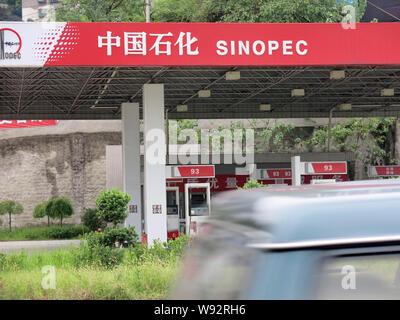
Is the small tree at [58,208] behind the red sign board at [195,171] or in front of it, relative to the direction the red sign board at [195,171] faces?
behind

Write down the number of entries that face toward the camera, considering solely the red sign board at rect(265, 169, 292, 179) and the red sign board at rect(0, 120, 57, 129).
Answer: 2

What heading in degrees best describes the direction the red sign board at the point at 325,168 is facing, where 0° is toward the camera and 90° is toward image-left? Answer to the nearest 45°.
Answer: approximately 0°

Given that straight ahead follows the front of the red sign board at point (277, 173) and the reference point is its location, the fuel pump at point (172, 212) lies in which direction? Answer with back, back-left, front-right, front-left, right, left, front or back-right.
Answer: front-right

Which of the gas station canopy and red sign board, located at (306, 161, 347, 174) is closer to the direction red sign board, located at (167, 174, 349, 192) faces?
the gas station canopy

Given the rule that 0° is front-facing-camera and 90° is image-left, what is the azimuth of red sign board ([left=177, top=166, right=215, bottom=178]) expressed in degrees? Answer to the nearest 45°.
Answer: approximately 0°
